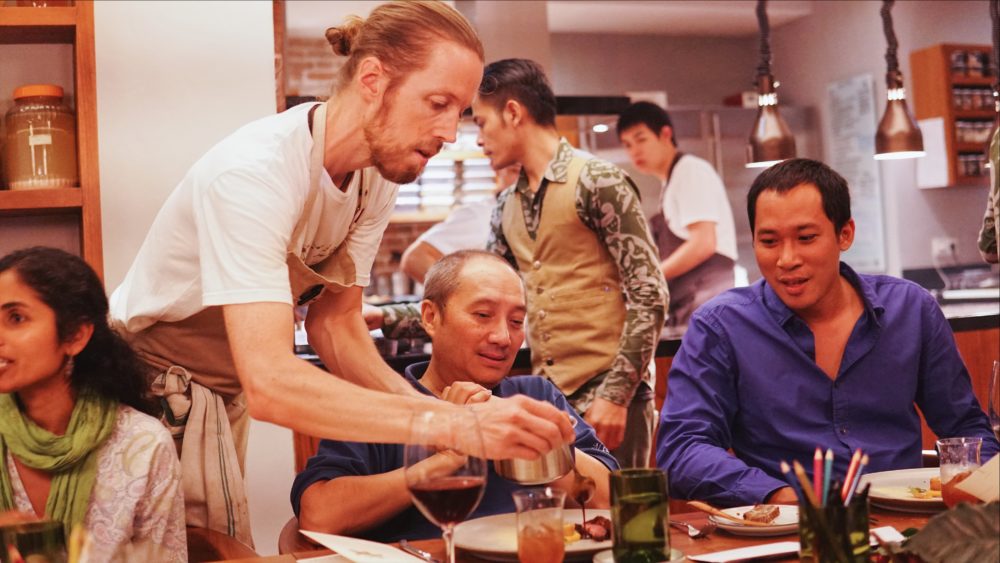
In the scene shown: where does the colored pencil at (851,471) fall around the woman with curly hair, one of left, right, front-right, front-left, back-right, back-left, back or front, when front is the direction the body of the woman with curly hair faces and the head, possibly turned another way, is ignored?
left

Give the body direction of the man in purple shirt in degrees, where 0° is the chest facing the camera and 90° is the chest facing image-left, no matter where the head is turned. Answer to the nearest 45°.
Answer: approximately 0°

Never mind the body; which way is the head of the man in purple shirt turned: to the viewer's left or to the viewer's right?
to the viewer's left

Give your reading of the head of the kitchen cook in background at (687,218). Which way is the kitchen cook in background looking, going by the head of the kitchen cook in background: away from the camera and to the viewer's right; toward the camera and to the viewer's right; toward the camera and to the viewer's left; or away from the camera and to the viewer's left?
toward the camera and to the viewer's left

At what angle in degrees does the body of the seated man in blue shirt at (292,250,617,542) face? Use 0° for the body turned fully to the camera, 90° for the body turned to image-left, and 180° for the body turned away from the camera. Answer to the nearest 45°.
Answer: approximately 315°

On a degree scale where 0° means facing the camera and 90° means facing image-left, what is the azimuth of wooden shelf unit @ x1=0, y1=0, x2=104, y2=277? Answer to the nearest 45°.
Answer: approximately 0°

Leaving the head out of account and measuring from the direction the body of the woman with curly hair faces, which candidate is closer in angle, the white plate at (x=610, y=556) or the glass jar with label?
the white plate

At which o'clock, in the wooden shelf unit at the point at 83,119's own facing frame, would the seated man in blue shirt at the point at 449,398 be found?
The seated man in blue shirt is roughly at 11 o'clock from the wooden shelf unit.

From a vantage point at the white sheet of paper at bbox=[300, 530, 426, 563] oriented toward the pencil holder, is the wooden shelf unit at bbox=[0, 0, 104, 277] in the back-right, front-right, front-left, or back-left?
back-left
